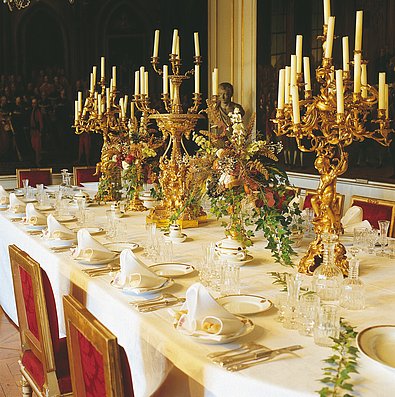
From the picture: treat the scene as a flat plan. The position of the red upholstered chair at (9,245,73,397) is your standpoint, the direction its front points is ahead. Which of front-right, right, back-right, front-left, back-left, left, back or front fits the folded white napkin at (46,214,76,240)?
front-left

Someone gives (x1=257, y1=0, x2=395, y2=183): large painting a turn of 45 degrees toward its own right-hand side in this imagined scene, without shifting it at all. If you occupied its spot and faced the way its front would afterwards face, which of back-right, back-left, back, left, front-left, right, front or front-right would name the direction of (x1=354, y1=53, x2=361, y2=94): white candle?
left

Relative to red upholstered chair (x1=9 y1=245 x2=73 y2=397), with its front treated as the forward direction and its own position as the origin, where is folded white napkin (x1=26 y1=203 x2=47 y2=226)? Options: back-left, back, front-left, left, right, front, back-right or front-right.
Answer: front-left

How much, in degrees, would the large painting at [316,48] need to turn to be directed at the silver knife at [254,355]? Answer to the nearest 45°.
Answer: approximately 45° to its left

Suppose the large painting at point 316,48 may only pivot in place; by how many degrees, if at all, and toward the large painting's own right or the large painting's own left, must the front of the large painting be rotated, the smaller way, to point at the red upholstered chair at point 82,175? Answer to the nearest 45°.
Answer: approximately 45° to the large painting's own right

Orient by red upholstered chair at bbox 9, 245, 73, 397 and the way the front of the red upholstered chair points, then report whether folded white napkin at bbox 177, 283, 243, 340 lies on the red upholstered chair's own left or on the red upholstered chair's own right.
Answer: on the red upholstered chair's own right

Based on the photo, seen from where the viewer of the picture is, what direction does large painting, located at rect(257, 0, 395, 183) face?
facing the viewer and to the left of the viewer

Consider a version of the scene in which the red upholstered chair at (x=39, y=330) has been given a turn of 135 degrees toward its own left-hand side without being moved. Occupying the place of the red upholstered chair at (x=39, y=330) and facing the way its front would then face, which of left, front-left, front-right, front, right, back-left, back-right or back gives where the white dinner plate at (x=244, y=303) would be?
back-left

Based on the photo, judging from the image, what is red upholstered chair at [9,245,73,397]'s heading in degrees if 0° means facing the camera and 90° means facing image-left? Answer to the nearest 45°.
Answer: approximately 225°

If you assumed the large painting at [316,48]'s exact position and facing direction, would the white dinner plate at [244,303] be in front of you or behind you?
in front

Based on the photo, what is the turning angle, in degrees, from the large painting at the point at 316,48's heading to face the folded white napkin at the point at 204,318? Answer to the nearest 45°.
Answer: approximately 45° to its left

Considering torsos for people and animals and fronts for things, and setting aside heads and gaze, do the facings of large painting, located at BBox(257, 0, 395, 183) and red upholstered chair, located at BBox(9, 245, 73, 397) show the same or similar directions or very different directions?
very different directions

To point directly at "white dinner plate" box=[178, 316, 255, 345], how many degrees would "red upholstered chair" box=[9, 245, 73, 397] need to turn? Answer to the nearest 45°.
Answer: approximately 90° to its right

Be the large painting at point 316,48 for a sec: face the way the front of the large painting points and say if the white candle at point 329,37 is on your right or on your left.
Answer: on your left
